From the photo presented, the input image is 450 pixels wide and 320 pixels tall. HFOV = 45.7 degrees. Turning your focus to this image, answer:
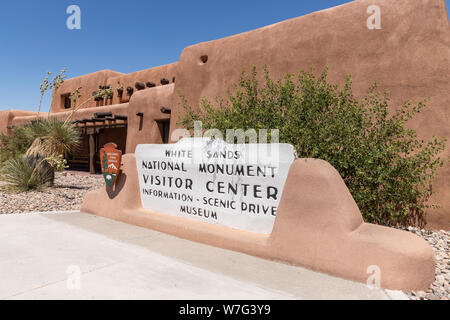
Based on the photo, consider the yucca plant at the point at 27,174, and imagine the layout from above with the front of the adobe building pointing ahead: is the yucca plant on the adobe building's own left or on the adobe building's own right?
on the adobe building's own right

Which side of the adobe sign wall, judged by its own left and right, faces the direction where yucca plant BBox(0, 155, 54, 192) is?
right

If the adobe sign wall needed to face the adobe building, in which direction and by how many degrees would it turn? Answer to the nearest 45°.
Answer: approximately 180°

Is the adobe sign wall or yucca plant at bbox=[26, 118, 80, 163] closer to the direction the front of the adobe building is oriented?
the adobe sign wall

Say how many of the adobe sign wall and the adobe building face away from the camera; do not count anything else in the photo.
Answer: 0

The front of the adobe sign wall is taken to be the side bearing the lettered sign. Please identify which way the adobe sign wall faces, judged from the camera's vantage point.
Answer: facing the viewer and to the left of the viewer

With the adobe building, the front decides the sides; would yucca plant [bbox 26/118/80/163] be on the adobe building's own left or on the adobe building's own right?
on the adobe building's own right

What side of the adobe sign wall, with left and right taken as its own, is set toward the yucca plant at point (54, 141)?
right
